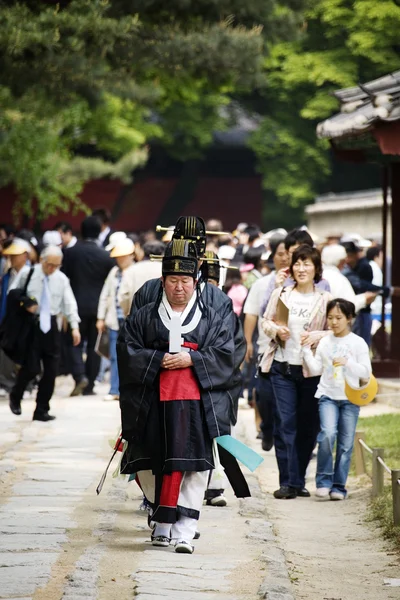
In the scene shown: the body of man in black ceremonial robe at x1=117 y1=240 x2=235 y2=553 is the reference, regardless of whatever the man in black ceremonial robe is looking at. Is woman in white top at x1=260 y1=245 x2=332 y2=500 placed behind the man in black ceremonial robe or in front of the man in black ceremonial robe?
behind

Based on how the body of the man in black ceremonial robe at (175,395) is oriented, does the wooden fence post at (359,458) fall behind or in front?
behind

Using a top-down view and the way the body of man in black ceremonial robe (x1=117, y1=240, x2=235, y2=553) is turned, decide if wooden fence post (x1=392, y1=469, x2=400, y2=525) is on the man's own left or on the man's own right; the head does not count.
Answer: on the man's own left

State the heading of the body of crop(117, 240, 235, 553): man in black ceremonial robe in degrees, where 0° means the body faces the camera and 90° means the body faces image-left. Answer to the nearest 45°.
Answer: approximately 0°

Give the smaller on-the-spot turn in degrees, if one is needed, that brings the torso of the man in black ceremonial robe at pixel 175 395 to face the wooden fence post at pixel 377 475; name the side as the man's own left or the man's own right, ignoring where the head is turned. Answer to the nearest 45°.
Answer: approximately 135° to the man's own left

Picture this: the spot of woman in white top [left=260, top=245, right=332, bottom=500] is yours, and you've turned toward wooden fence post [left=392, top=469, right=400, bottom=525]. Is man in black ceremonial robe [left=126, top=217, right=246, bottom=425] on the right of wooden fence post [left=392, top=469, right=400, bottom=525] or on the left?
right

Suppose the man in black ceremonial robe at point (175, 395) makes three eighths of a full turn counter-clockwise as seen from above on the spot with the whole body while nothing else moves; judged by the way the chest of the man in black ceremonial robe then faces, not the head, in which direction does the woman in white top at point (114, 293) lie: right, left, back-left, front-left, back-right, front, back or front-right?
front-left
